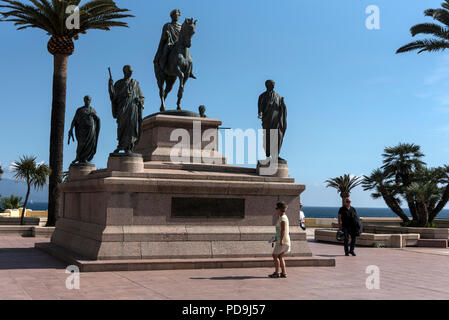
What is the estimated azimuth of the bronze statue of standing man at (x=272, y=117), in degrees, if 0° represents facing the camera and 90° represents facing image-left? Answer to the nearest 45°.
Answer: approximately 0°

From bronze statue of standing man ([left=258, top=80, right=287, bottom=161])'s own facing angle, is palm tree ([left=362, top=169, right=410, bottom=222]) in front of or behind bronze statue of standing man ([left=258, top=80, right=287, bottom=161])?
behind

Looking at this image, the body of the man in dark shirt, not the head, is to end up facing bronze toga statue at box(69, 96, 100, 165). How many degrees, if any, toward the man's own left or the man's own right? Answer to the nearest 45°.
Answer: approximately 90° to the man's own right

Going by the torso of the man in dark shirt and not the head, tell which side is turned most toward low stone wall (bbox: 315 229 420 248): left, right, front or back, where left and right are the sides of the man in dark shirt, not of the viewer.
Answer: back

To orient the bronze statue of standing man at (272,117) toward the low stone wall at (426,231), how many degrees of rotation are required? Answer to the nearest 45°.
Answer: approximately 135° to its left

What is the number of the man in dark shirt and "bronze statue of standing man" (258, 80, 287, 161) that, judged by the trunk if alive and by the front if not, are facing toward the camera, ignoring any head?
2

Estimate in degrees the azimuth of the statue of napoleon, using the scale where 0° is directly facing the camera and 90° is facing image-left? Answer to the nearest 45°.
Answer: approximately 315°

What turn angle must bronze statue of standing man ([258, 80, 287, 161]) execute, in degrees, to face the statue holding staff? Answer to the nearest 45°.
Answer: approximately 45° to its right
